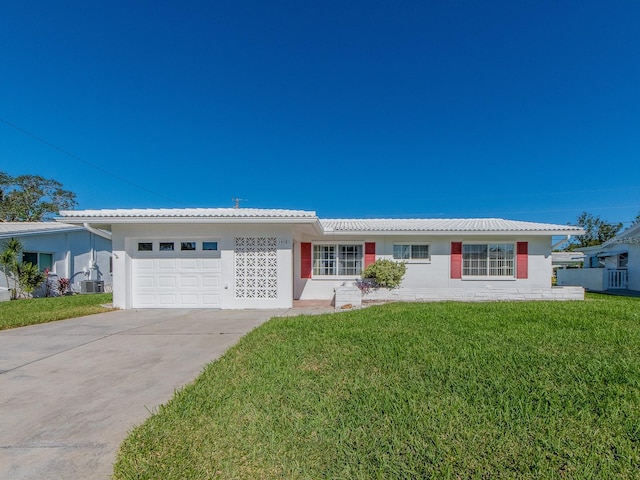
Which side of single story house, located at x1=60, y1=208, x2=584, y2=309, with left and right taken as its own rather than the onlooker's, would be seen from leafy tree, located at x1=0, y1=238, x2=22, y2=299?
right

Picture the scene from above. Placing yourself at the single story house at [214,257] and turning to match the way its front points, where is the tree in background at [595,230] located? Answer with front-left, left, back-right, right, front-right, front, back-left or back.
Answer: back-left

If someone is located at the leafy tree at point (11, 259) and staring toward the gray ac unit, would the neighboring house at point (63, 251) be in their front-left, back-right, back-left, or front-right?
front-left

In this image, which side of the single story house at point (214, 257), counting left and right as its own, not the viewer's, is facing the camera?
front

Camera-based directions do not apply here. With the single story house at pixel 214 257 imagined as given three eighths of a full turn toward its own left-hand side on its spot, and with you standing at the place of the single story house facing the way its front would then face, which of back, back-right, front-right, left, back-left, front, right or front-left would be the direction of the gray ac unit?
left
